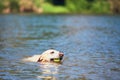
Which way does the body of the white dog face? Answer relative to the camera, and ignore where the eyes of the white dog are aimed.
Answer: to the viewer's right
